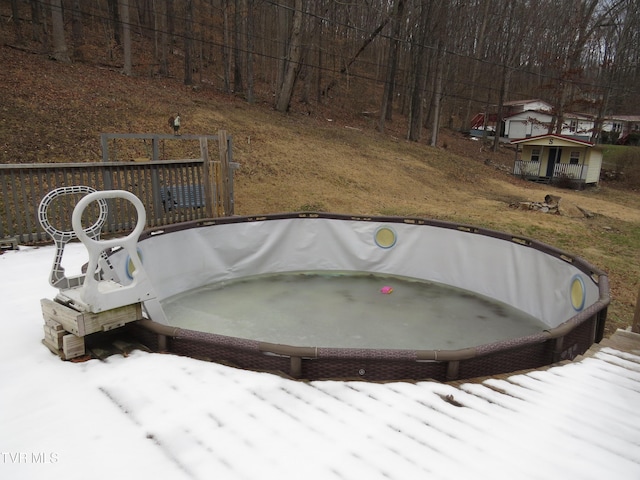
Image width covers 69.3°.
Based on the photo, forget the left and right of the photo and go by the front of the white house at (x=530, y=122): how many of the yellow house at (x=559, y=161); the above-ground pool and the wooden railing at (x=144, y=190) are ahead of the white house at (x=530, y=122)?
3

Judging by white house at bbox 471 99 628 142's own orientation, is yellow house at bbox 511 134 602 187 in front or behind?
in front

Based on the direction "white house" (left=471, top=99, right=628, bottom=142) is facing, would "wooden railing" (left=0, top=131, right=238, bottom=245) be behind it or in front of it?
in front

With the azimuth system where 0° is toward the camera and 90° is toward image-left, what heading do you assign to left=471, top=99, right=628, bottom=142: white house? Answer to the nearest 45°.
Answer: approximately 0°
